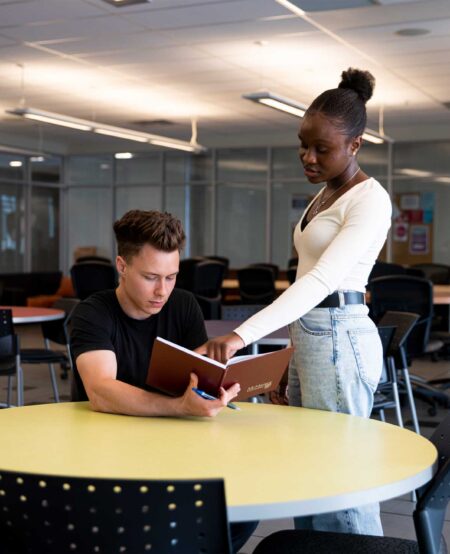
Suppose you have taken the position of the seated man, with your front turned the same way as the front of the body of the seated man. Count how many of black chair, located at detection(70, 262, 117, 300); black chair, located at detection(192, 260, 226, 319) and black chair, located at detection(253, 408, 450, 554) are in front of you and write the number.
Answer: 1

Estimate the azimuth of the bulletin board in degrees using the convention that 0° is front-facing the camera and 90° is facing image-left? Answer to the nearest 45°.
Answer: approximately 0°

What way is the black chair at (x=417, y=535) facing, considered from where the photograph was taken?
facing to the left of the viewer

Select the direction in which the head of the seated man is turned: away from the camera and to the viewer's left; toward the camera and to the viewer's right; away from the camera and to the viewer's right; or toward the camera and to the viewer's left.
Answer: toward the camera and to the viewer's right

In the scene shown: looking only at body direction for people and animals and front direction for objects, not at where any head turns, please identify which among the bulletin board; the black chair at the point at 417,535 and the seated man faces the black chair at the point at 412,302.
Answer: the bulletin board

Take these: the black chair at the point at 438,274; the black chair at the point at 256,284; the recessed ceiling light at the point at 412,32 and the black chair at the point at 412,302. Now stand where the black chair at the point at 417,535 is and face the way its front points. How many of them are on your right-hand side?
4

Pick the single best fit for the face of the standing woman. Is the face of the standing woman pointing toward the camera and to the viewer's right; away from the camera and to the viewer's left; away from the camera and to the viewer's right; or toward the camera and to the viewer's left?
toward the camera and to the viewer's left

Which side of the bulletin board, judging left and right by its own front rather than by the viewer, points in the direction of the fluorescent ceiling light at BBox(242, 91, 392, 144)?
front
